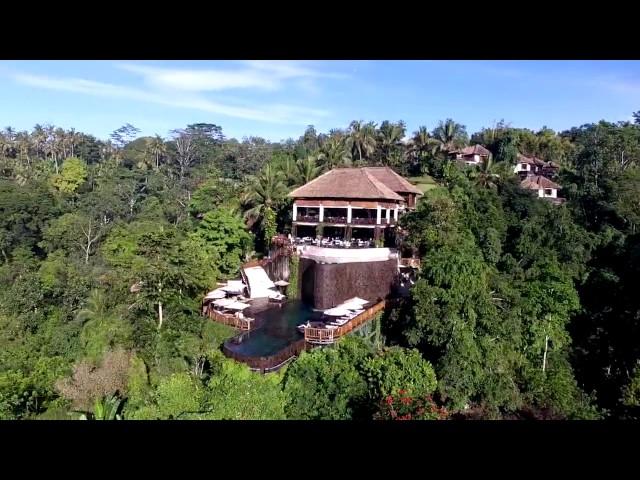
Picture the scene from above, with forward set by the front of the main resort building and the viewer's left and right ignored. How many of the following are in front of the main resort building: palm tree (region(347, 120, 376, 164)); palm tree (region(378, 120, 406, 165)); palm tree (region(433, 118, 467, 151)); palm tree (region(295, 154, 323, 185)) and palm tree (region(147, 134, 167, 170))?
0

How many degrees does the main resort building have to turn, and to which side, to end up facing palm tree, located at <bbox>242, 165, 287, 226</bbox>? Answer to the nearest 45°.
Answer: approximately 135° to its right

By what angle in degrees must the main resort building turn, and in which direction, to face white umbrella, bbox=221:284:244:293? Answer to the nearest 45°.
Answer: approximately 45° to its right

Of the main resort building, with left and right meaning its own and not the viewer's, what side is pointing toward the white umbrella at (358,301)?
front

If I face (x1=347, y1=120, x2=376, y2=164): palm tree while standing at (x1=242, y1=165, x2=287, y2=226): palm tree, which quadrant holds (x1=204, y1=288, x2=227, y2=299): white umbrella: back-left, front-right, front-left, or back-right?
back-right

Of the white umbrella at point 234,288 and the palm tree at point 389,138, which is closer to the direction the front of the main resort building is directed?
the white umbrella

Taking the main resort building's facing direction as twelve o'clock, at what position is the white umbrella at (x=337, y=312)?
The white umbrella is roughly at 12 o'clock from the main resort building.

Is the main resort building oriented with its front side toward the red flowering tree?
yes

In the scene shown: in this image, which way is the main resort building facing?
toward the camera

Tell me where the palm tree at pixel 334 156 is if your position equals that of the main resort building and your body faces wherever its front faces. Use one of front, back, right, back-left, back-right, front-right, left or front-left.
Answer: back

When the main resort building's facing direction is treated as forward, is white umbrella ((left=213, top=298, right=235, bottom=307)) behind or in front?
in front

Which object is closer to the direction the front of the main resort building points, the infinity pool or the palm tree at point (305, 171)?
the infinity pool

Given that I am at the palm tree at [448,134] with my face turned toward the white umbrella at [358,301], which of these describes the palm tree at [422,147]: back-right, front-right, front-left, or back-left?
front-right

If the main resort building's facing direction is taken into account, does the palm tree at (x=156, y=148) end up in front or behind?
behind

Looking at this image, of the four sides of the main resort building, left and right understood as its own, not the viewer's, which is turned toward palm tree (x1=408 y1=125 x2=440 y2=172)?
back

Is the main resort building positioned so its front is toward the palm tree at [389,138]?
no
